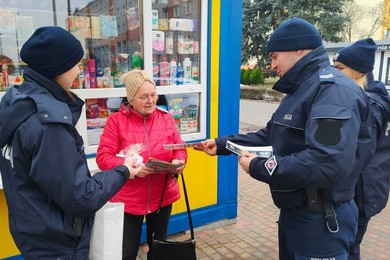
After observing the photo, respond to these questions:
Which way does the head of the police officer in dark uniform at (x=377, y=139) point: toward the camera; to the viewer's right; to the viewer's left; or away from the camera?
to the viewer's left

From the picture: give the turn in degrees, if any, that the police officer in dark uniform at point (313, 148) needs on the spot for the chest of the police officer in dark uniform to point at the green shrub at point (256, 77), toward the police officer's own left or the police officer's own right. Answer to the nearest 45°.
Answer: approximately 90° to the police officer's own right

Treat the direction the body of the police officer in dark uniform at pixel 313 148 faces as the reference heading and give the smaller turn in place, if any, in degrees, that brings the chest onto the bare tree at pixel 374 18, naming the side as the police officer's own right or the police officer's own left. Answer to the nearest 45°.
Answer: approximately 90° to the police officer's own right

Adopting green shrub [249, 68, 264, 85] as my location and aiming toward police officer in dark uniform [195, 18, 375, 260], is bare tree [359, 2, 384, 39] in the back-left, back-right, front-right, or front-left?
back-left

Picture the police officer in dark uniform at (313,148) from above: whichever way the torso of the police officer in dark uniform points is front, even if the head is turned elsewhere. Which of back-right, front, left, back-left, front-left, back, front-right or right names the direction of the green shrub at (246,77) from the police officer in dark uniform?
right

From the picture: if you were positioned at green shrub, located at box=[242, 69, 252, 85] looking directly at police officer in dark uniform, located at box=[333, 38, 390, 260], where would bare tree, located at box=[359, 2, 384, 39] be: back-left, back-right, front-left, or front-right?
back-left

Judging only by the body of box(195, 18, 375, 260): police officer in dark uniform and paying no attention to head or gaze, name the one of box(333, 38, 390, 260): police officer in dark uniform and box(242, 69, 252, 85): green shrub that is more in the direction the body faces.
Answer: the green shrub

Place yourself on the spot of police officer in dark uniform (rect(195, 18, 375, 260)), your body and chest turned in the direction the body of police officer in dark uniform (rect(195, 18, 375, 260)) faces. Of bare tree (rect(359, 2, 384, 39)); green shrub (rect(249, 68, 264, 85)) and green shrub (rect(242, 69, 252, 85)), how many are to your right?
3

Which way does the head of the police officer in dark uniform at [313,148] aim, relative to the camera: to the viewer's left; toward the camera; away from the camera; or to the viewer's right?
to the viewer's left

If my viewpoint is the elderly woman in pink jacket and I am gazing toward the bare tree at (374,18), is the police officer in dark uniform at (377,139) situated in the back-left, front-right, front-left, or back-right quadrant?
front-right

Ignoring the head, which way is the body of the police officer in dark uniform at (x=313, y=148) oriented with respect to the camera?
to the viewer's left

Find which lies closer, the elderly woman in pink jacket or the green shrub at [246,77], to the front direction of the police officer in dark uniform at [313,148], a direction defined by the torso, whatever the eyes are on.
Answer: the elderly woman in pink jacket

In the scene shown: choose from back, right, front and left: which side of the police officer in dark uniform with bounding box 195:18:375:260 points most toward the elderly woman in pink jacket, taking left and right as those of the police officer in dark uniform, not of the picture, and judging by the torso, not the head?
front
